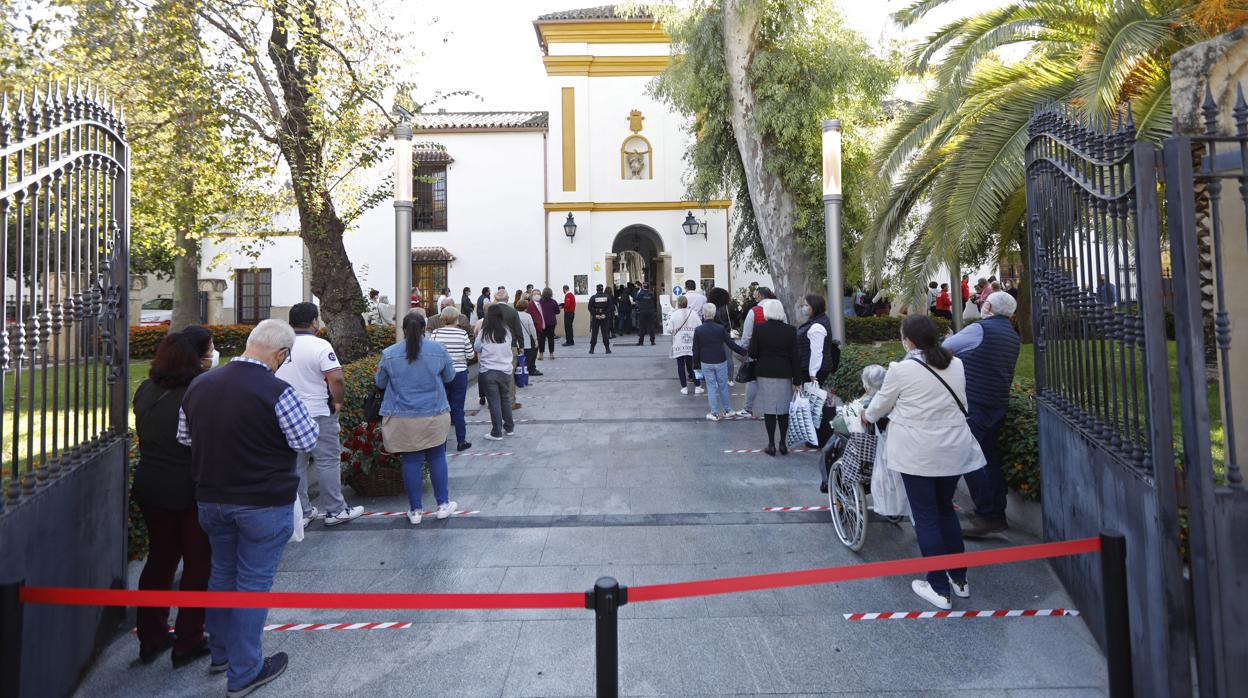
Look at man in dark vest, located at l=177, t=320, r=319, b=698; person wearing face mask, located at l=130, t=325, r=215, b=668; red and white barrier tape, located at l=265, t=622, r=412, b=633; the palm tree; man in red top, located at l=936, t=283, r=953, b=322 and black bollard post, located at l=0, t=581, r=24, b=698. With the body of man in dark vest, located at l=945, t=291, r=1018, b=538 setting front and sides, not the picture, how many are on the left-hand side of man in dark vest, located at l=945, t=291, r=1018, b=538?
4

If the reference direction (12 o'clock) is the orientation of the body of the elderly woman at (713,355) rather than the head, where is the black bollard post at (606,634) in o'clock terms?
The black bollard post is roughly at 6 o'clock from the elderly woman.

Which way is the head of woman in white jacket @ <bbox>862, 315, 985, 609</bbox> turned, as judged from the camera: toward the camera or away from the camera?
away from the camera

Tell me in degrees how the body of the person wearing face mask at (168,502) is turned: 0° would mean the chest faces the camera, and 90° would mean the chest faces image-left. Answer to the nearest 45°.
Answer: approximately 225°

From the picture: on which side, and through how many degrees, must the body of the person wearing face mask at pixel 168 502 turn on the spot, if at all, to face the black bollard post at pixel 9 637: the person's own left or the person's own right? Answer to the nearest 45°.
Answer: approximately 135° to the person's own right

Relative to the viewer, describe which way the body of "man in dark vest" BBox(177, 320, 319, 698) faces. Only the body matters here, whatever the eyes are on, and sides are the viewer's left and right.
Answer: facing away from the viewer and to the right of the viewer

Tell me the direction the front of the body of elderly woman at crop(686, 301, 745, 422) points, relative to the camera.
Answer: away from the camera
